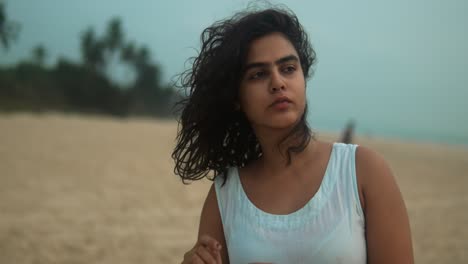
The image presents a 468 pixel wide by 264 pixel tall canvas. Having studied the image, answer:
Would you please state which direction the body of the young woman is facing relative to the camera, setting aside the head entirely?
toward the camera
